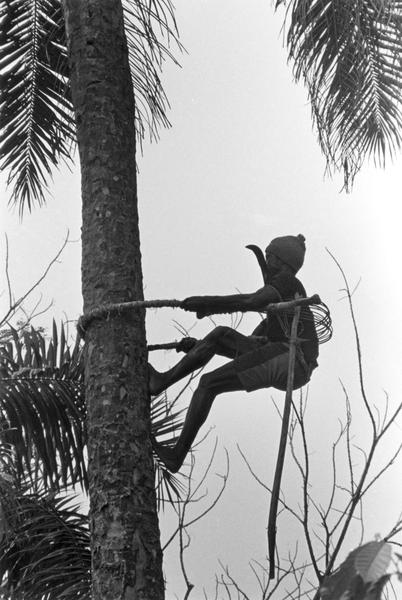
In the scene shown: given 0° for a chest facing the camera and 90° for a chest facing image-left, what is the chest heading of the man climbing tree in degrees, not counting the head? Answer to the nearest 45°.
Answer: approximately 90°
